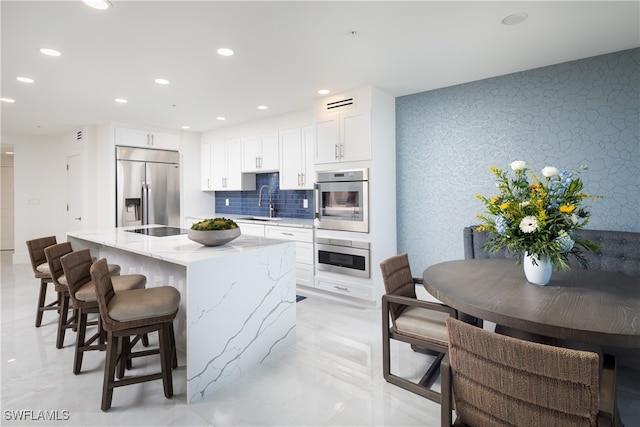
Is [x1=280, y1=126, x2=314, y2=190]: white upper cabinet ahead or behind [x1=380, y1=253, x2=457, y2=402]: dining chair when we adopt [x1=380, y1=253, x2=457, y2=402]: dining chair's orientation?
behind

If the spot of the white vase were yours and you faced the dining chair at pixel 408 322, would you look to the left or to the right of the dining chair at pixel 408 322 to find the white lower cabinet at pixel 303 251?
right

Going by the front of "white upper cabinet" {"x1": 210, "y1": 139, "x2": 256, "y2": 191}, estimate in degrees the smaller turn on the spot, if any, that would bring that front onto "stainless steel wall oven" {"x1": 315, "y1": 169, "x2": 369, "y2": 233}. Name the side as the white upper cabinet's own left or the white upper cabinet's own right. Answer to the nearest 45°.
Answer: approximately 90° to the white upper cabinet's own left

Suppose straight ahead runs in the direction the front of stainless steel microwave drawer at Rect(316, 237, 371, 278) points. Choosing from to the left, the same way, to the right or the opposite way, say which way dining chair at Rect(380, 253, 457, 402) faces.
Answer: to the left

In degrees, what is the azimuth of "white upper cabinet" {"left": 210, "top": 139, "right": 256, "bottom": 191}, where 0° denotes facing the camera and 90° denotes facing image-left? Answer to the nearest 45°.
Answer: approximately 45°

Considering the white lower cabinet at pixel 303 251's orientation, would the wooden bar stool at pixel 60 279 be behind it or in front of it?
in front

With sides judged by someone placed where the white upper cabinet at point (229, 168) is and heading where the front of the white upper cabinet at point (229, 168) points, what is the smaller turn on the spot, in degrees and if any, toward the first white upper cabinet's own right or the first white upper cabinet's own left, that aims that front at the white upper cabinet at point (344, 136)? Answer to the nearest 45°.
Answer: approximately 90° to the first white upper cabinet's own left

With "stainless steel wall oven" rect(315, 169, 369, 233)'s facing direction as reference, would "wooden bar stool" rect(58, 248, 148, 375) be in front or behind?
in front

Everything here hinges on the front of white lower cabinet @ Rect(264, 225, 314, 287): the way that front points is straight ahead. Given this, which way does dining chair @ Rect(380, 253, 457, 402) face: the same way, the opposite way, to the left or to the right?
to the left
